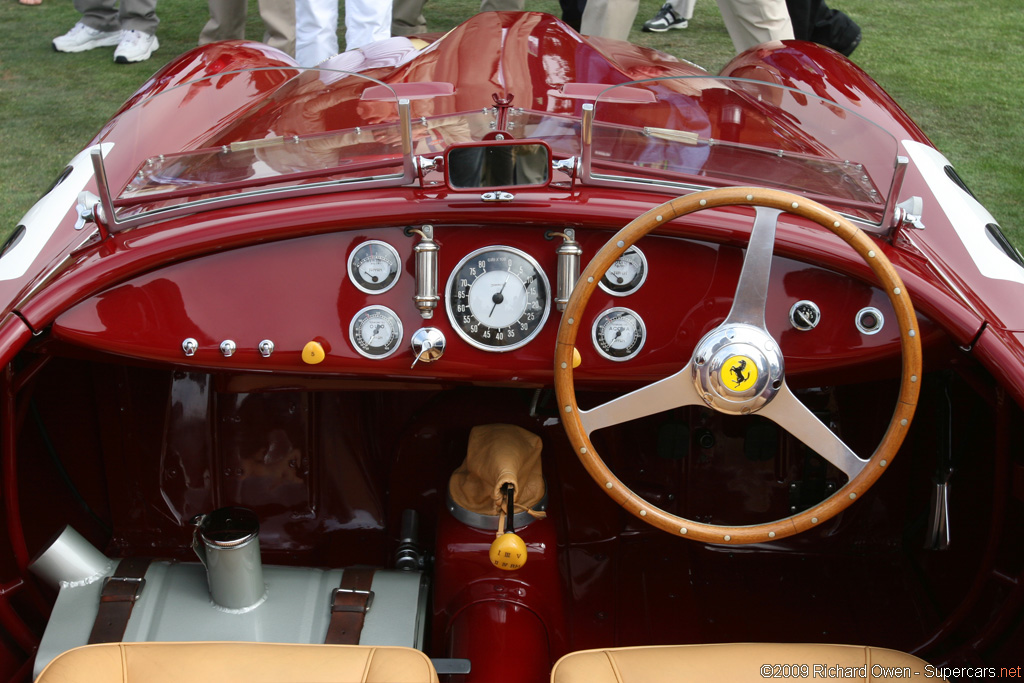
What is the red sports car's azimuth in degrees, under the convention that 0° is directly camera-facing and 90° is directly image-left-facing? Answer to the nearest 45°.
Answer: approximately 180°

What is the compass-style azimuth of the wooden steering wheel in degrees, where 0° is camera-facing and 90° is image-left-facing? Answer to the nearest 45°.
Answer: approximately 0°
